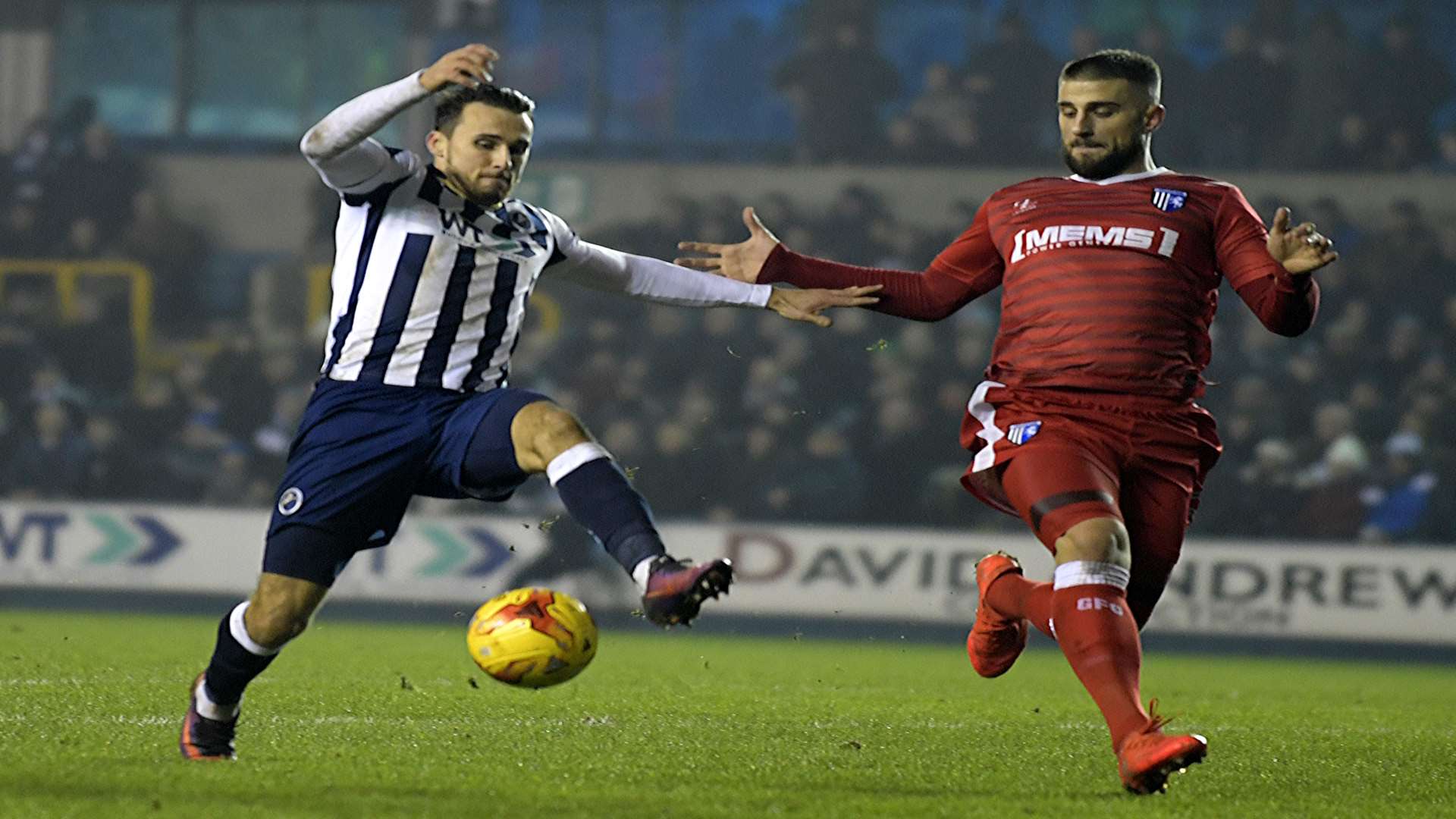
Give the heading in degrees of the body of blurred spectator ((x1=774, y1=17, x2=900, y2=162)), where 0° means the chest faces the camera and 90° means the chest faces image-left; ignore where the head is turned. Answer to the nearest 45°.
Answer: approximately 0°

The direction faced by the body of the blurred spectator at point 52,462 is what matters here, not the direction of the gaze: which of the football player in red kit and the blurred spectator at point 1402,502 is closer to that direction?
the football player in red kit

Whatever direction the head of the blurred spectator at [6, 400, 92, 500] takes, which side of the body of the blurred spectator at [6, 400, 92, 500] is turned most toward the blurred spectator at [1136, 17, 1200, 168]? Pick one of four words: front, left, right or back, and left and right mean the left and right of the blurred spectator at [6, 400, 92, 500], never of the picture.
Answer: left

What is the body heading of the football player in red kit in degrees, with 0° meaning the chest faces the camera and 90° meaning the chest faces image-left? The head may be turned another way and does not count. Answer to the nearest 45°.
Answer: approximately 0°

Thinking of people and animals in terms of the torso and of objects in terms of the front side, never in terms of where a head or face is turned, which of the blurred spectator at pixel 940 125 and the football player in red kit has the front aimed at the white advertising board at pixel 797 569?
the blurred spectator

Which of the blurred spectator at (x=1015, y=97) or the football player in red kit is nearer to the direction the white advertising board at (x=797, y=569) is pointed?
the football player in red kit

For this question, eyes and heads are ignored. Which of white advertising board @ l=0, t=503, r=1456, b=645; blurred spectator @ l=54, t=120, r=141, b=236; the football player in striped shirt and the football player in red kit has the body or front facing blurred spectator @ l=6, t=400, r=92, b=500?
blurred spectator @ l=54, t=120, r=141, b=236
